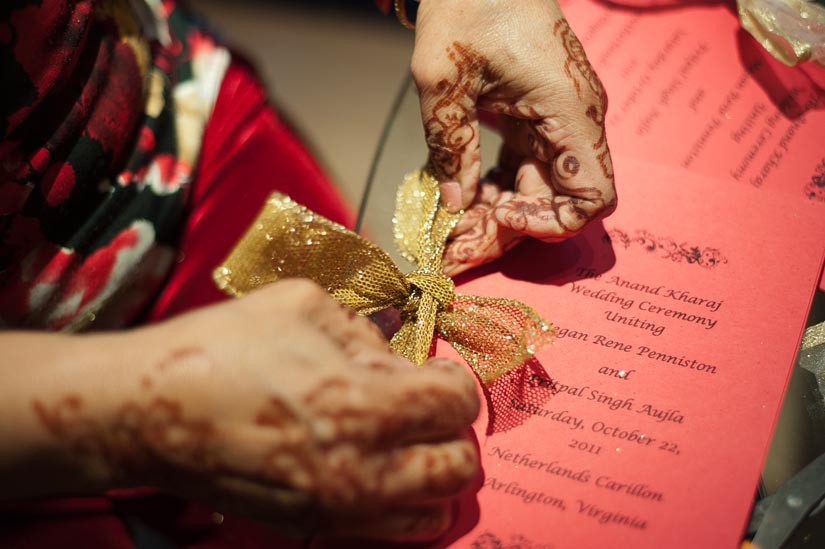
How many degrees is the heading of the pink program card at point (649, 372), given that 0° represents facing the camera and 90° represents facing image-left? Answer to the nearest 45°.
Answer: approximately 0°
